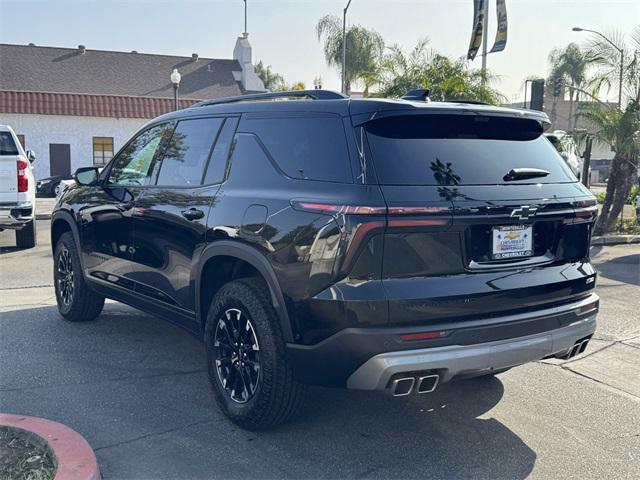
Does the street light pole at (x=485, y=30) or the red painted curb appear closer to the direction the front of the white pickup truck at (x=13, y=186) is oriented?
the street light pole

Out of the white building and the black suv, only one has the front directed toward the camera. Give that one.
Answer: the white building

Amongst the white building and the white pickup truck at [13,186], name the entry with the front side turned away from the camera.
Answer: the white pickup truck

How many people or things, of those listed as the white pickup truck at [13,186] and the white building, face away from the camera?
1

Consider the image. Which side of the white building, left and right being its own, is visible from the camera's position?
front

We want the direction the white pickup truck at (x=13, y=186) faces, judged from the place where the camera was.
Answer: facing away from the viewer

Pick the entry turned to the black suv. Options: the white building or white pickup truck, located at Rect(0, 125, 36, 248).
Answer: the white building

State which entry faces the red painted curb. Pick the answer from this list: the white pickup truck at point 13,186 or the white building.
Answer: the white building

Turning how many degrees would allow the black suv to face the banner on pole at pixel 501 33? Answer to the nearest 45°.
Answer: approximately 45° to its right

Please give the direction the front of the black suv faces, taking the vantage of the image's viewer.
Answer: facing away from the viewer and to the left of the viewer

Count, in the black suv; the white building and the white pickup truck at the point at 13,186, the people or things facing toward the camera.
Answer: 1

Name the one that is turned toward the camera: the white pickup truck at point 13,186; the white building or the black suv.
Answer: the white building

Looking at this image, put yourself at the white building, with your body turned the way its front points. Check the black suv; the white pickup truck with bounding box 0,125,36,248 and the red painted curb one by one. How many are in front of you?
3

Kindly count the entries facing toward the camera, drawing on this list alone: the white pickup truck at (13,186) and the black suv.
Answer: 0

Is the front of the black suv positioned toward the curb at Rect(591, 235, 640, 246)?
no

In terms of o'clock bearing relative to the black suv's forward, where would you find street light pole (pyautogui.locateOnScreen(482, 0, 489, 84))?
The street light pole is roughly at 2 o'clock from the black suv.

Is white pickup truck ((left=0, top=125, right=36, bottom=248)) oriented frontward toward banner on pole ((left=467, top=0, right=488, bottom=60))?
no

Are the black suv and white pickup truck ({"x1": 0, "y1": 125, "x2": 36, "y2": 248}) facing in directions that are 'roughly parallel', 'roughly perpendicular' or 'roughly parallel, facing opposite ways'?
roughly parallel

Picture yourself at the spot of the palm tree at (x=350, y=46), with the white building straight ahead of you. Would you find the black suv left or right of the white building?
left

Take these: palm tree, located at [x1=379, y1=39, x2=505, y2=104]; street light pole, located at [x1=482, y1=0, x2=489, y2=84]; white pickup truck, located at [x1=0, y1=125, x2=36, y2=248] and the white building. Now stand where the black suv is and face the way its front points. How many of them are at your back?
0

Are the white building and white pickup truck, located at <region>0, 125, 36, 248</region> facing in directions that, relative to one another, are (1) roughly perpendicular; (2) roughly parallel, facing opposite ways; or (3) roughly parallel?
roughly parallel, facing opposite ways
